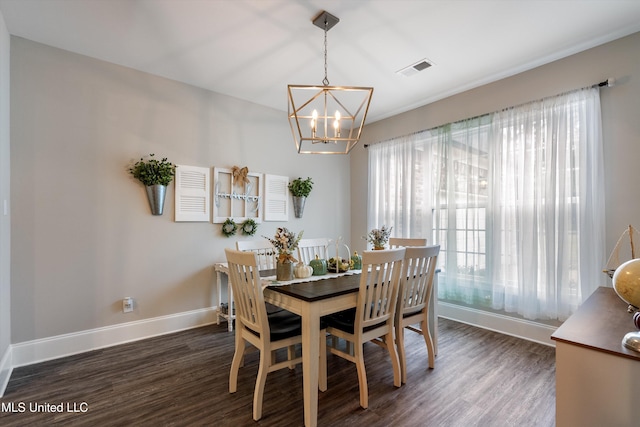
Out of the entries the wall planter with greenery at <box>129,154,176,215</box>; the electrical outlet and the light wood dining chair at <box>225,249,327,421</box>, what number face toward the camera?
2

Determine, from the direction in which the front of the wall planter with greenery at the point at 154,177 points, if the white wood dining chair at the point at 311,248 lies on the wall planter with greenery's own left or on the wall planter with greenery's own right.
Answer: on the wall planter with greenery's own left

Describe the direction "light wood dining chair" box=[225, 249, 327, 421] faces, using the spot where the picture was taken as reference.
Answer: facing away from the viewer and to the right of the viewer

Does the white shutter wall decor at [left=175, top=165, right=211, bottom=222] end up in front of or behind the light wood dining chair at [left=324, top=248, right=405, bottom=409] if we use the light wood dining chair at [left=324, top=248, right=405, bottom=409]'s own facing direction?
in front

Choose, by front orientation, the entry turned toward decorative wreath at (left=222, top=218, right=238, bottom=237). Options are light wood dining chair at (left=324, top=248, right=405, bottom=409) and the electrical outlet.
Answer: the light wood dining chair

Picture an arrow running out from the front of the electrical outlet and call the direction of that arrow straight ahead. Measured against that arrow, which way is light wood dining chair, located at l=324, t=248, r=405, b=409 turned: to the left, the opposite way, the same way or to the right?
the opposite way

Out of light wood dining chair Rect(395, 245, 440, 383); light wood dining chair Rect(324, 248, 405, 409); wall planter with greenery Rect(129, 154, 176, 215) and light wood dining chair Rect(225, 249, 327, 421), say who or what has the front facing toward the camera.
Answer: the wall planter with greenery

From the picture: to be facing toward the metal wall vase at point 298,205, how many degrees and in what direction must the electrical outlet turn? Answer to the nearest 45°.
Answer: approximately 90° to its left

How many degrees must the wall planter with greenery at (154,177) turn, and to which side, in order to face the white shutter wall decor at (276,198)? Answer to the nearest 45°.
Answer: approximately 90° to its left

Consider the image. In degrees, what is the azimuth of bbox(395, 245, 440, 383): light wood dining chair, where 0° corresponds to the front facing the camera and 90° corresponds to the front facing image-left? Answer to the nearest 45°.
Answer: approximately 135°

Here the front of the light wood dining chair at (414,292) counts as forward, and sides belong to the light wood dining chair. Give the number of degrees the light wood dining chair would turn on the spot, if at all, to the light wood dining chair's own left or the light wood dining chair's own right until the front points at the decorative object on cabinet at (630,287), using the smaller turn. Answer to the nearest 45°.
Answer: approximately 180°

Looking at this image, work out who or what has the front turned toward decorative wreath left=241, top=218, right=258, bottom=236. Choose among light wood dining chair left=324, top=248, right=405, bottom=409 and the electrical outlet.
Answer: the light wood dining chair

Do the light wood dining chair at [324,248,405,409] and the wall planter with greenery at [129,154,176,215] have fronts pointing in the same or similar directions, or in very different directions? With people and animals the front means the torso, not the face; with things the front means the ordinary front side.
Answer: very different directions

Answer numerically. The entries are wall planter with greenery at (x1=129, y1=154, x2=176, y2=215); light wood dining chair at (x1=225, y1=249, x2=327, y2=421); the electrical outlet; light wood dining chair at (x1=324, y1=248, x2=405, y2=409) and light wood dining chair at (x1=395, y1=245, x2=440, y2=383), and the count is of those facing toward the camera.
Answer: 2

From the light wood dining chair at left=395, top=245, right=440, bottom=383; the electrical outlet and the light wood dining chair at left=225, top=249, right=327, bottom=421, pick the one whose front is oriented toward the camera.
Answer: the electrical outlet

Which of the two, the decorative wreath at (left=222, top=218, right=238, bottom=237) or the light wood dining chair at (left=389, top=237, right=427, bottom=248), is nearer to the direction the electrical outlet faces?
the light wood dining chair

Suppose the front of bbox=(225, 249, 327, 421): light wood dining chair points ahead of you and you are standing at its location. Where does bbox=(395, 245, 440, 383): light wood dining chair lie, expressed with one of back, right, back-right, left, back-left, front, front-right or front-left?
front-right

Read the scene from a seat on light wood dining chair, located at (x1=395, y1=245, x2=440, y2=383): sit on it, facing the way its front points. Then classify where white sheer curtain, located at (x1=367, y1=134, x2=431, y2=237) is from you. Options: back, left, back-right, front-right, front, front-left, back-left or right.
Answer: front-right
